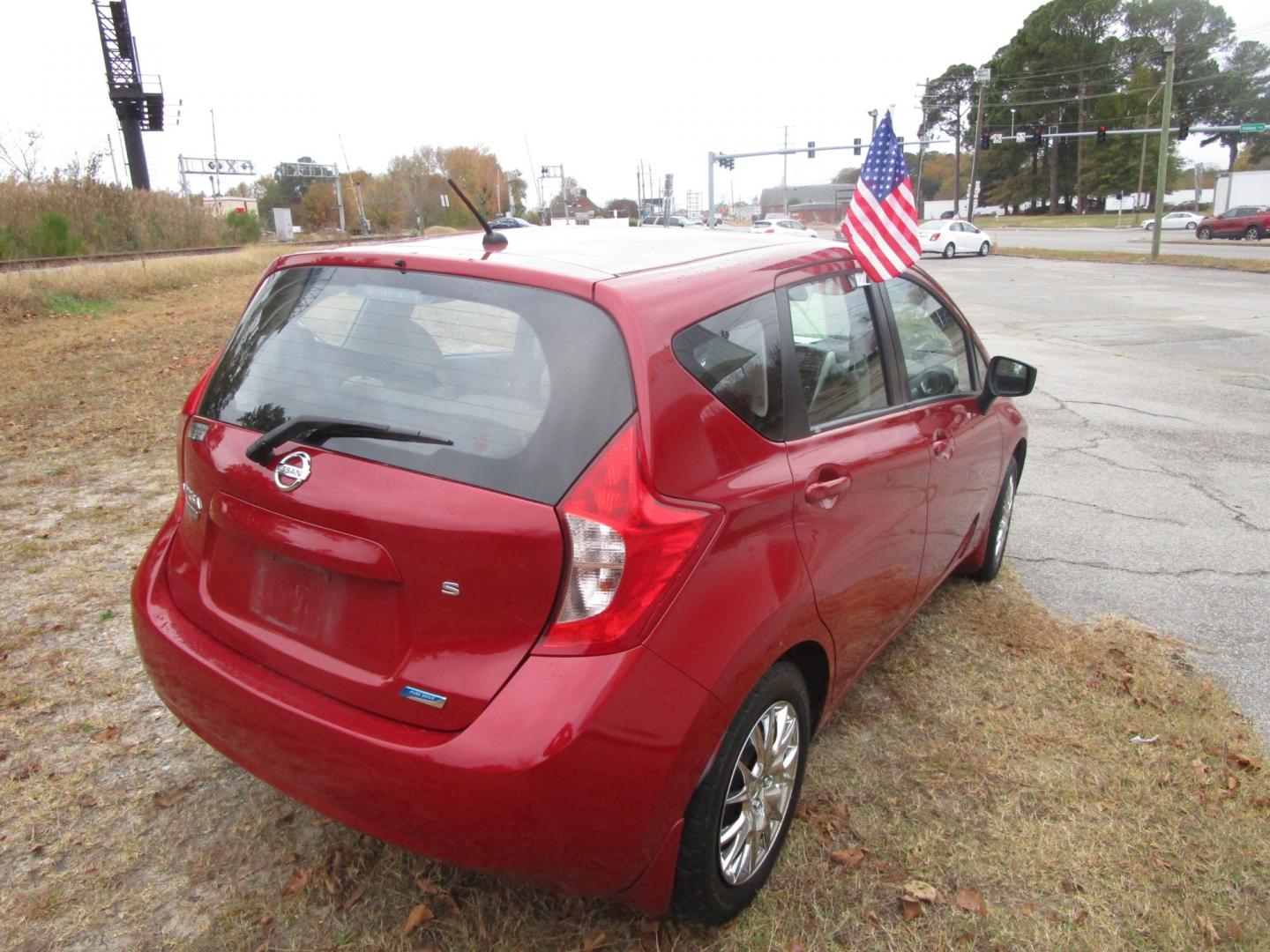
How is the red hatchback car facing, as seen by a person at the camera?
facing away from the viewer and to the right of the viewer

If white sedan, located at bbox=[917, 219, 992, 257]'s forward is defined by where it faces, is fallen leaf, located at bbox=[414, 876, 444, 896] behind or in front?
behind

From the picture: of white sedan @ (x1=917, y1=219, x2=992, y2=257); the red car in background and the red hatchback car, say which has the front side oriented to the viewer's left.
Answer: the red car in background

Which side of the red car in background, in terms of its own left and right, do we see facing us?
left

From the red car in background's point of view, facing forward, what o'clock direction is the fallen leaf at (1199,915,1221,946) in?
The fallen leaf is roughly at 9 o'clock from the red car in background.

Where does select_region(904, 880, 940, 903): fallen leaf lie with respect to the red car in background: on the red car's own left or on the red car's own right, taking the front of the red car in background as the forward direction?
on the red car's own left

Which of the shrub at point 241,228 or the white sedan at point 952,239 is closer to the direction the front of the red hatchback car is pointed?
the white sedan

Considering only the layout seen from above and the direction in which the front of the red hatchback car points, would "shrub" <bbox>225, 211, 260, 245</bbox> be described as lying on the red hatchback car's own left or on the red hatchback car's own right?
on the red hatchback car's own left

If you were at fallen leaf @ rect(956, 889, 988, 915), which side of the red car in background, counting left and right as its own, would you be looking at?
left

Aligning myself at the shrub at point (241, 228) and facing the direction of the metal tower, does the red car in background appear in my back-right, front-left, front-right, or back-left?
back-right

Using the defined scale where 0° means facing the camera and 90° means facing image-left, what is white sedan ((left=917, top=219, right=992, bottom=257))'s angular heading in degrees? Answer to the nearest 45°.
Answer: approximately 225°

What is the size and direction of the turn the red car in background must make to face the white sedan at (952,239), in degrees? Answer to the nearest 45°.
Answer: approximately 45° to its left

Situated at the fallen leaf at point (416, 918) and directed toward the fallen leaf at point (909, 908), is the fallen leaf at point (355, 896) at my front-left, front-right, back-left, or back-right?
back-left

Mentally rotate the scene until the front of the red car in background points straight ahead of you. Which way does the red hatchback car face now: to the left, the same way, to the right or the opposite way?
to the right
